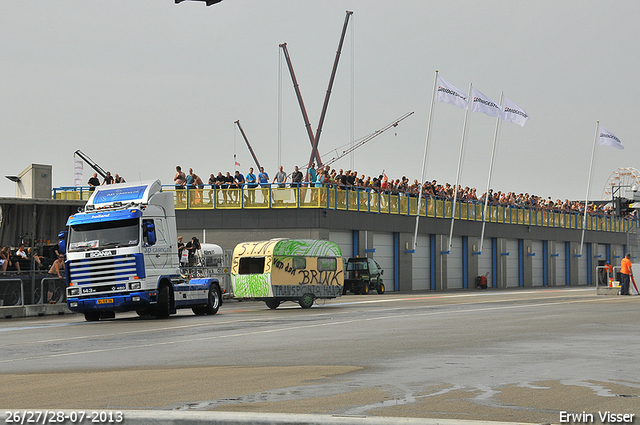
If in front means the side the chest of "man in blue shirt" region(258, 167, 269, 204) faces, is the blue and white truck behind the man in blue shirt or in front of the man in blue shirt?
in front

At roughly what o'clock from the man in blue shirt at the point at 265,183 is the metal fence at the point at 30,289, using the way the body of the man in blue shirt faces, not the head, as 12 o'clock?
The metal fence is roughly at 1 o'clock from the man in blue shirt.

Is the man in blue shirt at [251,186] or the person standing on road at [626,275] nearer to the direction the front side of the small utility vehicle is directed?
the person standing on road

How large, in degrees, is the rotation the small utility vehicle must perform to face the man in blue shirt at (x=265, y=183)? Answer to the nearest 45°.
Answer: approximately 135° to its left

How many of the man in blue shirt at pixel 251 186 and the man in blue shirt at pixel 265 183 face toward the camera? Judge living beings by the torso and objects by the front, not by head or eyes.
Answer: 2

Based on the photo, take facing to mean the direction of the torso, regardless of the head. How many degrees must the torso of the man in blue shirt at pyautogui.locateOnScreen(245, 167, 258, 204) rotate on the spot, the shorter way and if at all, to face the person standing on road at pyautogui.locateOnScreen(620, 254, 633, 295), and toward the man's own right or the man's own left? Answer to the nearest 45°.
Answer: approximately 45° to the man's own left

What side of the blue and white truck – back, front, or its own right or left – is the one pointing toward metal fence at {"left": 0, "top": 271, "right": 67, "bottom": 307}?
right
